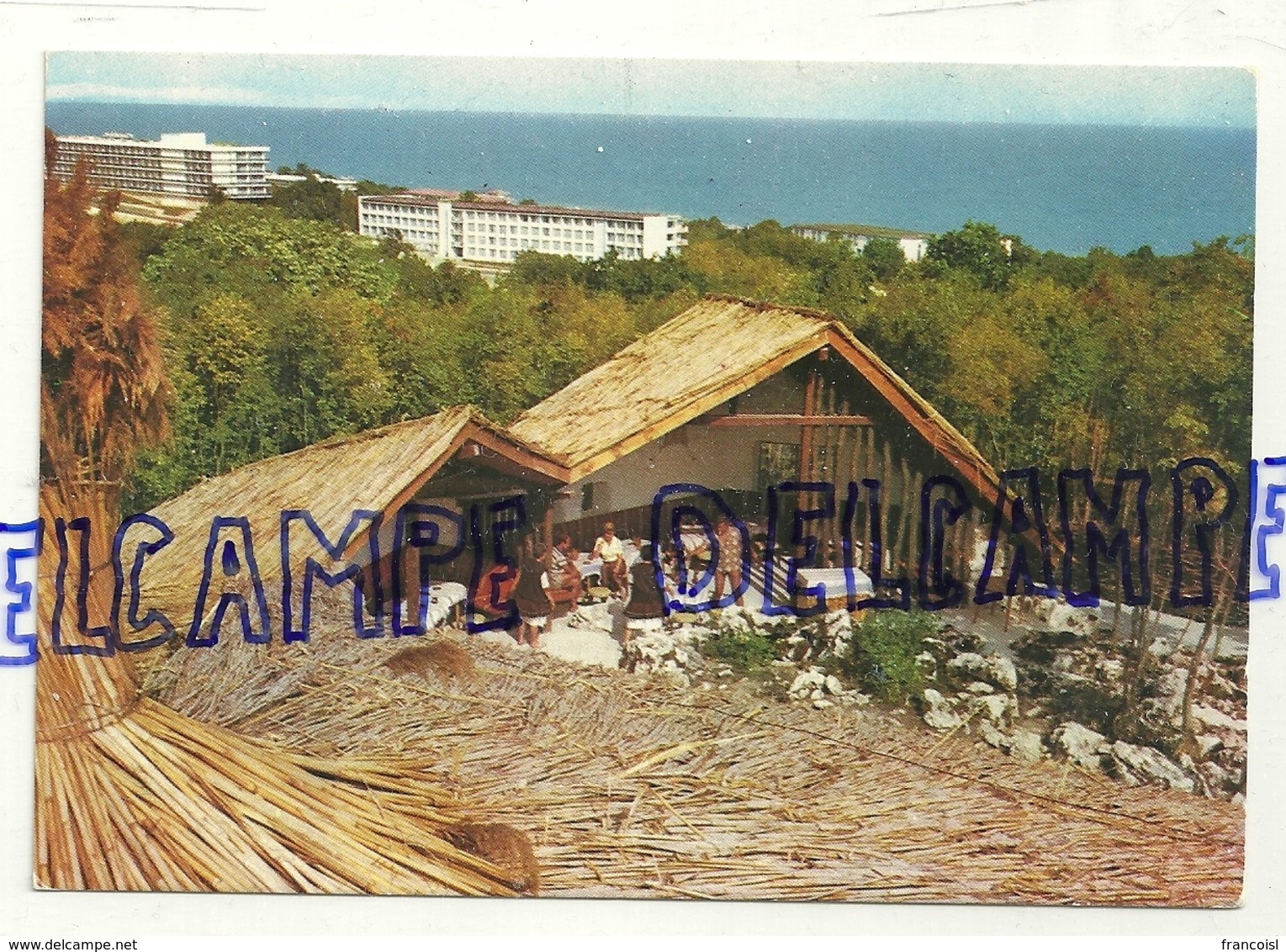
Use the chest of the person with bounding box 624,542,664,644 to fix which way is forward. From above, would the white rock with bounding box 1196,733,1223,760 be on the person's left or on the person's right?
on the person's right

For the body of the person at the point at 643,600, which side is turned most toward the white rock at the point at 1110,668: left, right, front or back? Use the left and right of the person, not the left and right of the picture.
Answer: right

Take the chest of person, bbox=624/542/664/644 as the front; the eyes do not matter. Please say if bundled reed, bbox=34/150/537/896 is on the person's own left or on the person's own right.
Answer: on the person's own left

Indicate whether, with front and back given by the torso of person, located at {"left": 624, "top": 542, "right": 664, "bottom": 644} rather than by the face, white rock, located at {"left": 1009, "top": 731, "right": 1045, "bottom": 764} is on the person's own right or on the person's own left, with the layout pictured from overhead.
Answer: on the person's own right

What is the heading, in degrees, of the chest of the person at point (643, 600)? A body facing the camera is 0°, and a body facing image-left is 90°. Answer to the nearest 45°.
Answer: approximately 180°
